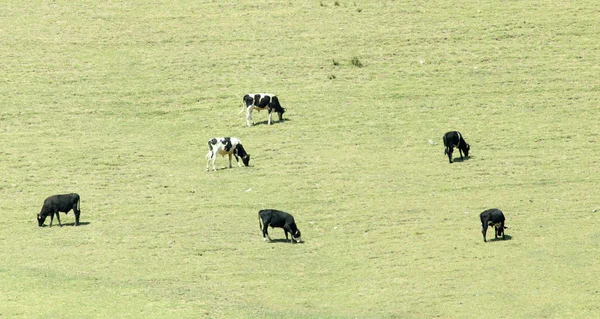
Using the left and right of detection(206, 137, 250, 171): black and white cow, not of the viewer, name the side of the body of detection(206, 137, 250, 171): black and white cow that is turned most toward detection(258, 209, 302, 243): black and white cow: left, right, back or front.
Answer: right

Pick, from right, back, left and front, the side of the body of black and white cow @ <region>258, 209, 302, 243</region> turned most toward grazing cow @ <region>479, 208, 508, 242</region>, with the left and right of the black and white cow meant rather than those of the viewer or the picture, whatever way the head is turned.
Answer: front

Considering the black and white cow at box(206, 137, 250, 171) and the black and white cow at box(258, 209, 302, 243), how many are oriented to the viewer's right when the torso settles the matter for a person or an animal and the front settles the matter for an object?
2

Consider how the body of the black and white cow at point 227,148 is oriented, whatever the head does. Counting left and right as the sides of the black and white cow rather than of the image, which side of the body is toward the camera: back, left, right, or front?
right

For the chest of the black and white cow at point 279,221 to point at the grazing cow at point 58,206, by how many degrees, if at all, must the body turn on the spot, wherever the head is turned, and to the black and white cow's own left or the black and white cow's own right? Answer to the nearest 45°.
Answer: approximately 180°

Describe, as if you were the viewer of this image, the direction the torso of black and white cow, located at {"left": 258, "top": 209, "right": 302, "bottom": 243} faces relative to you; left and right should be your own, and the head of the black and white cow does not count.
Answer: facing to the right of the viewer

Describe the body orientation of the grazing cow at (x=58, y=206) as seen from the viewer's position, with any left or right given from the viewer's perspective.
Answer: facing to the left of the viewer

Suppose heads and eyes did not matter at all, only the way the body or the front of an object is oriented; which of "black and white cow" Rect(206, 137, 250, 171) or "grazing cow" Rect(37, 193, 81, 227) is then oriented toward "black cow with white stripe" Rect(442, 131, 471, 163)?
the black and white cow

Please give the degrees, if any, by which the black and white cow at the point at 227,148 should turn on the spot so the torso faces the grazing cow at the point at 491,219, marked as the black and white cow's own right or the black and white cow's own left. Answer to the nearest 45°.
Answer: approximately 45° to the black and white cow's own right
